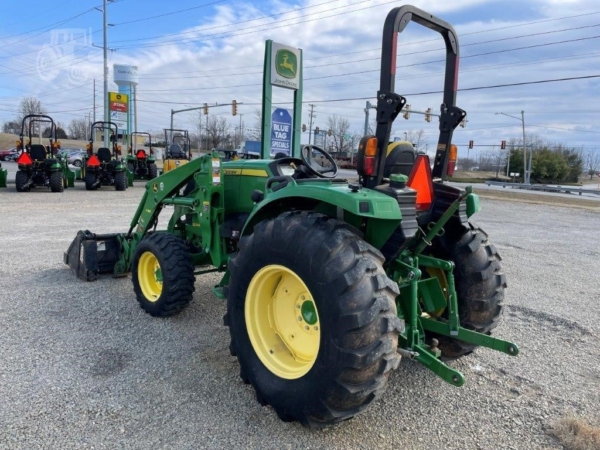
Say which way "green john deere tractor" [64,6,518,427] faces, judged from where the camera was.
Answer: facing away from the viewer and to the left of the viewer

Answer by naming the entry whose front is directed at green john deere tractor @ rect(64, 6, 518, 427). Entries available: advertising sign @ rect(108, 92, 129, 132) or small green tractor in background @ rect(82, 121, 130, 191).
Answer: the advertising sign

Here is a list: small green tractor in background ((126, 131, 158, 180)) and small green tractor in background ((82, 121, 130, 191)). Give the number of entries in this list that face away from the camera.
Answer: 2

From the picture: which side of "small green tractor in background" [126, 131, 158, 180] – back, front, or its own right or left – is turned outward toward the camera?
back

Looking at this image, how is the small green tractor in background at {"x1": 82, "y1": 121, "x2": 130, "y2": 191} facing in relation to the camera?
away from the camera

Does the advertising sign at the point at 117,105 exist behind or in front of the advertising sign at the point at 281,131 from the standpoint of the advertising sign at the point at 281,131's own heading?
behind

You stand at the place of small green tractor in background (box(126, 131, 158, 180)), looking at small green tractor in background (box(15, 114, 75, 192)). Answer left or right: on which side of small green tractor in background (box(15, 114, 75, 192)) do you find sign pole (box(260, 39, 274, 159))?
left
